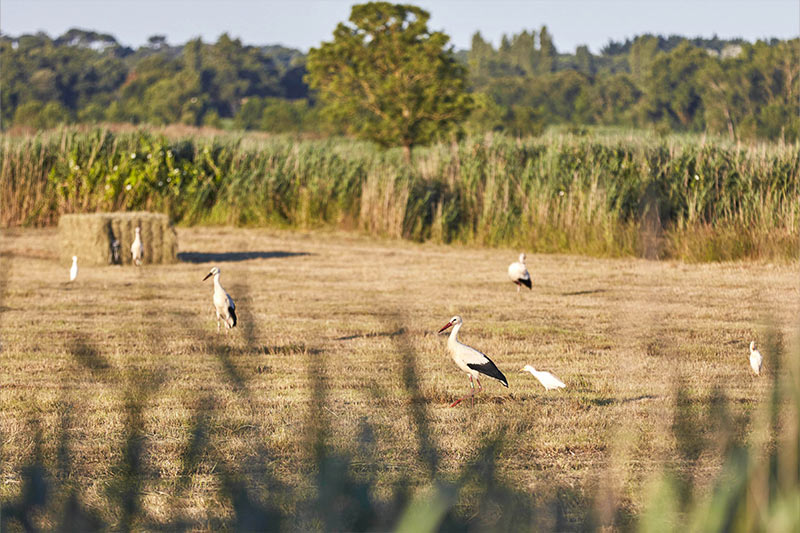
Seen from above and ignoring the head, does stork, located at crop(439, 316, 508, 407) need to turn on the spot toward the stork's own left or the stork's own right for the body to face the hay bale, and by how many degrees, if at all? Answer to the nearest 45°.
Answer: approximately 45° to the stork's own right

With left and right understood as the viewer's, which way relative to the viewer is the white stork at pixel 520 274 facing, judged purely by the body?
facing the viewer and to the left of the viewer

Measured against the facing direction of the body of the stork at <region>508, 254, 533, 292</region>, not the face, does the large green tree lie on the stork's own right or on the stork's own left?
on the stork's own right

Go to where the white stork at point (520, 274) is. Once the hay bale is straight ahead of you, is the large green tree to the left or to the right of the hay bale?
right

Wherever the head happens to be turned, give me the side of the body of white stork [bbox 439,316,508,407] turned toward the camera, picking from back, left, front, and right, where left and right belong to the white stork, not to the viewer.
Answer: left

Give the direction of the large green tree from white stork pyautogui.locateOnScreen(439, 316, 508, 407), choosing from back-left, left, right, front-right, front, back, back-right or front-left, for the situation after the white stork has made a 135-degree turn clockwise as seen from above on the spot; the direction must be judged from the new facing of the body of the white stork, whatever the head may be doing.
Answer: front-left

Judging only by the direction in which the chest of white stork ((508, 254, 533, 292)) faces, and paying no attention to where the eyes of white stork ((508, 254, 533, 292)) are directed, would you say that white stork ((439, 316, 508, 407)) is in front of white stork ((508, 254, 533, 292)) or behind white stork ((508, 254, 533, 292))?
in front

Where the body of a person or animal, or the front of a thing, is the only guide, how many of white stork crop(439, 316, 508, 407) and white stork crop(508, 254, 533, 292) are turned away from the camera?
0

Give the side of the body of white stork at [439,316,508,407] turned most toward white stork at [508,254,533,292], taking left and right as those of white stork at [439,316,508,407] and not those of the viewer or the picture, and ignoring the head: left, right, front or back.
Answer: right
